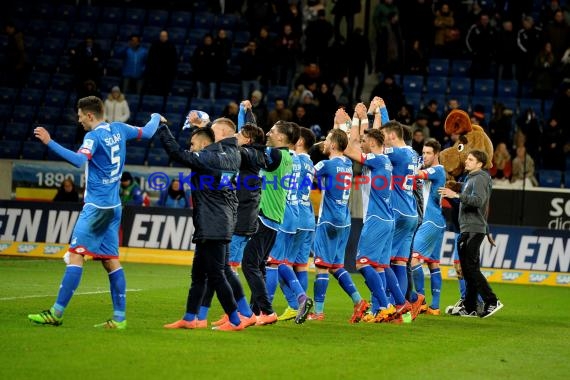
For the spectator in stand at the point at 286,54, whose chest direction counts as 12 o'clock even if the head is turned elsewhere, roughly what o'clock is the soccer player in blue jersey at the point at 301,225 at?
The soccer player in blue jersey is roughly at 12 o'clock from the spectator in stand.

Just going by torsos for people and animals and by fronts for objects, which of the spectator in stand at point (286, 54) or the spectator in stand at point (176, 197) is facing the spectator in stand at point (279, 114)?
the spectator in stand at point (286, 54)

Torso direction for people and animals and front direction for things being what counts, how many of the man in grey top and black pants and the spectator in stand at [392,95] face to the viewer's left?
1

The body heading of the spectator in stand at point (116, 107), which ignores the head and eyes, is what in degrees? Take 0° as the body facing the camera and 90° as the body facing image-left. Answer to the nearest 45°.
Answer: approximately 0°

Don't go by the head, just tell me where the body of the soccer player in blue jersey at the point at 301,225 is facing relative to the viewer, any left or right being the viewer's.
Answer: facing away from the viewer and to the left of the viewer

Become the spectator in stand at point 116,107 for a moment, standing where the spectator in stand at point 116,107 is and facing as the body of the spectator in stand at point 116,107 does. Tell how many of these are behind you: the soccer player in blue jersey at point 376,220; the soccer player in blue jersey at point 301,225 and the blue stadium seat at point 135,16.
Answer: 1

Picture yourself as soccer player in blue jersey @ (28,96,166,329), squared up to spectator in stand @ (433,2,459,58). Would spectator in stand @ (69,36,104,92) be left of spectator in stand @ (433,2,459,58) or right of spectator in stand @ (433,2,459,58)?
left

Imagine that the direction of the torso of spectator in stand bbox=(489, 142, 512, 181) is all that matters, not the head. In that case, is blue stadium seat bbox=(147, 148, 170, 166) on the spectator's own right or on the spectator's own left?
on the spectator's own right

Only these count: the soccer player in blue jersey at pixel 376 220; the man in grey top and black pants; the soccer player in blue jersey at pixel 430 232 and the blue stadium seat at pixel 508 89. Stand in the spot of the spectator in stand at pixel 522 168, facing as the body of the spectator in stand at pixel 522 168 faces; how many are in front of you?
3
